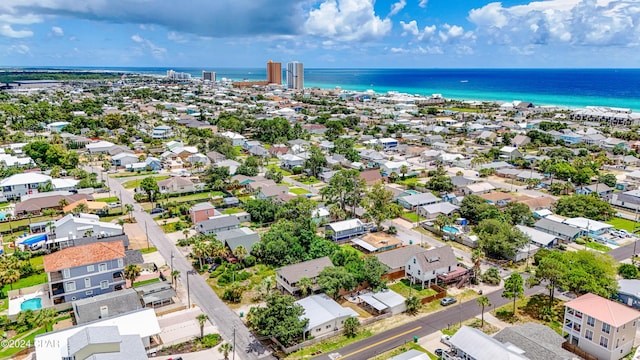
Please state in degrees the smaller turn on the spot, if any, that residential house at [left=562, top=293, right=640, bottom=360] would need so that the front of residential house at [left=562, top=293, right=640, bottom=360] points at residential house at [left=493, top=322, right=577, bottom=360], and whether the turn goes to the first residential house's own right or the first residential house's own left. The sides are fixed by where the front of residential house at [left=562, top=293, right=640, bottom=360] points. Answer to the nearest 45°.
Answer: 0° — it already faces it

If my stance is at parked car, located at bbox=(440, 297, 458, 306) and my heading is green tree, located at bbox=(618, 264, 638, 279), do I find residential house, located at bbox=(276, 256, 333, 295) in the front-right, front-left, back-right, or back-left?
back-left

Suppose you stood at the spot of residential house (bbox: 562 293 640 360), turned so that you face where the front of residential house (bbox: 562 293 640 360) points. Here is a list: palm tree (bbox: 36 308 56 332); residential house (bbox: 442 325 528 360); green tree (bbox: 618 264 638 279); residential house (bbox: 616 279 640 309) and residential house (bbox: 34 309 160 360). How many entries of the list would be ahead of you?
3

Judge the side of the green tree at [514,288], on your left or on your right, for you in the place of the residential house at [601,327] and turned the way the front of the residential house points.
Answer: on your right

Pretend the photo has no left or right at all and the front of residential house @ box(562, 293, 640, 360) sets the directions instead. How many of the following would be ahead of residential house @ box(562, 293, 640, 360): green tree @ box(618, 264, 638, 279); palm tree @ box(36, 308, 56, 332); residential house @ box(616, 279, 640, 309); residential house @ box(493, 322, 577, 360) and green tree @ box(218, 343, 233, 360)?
3

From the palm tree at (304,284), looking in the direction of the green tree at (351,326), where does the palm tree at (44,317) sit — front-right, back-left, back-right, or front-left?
back-right

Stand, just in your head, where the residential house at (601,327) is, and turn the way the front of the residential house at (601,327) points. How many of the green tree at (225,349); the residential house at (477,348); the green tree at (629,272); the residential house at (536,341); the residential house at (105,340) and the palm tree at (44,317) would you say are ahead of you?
5

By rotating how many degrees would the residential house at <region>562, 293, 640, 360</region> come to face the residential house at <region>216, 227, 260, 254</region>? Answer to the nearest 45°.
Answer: approximately 45° to its right

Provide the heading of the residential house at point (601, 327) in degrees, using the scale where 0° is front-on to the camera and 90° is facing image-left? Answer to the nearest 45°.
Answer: approximately 45°

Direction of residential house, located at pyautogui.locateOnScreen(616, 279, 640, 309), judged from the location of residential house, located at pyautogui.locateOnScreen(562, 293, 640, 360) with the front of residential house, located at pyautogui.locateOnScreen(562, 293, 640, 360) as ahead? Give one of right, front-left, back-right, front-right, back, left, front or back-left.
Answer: back-right

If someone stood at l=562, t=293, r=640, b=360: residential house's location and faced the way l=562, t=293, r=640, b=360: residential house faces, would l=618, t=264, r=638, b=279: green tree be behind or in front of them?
behind

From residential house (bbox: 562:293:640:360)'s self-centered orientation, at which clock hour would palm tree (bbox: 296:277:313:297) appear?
The palm tree is roughly at 1 o'clock from the residential house.

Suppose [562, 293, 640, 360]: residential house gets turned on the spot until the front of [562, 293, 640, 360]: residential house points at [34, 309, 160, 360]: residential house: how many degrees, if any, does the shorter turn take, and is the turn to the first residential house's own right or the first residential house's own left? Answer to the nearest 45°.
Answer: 0° — it already faces it

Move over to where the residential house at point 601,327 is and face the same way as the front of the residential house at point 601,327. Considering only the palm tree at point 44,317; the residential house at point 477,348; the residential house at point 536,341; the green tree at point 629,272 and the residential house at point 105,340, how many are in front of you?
4
